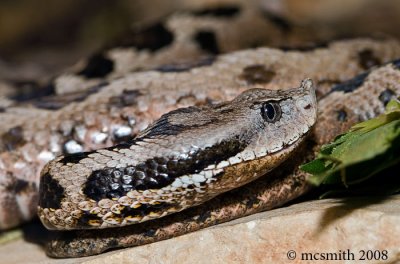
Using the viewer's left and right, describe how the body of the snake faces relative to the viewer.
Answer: facing to the right of the viewer

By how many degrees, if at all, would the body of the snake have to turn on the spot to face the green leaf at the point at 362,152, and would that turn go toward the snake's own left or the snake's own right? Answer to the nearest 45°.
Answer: approximately 45° to the snake's own right
